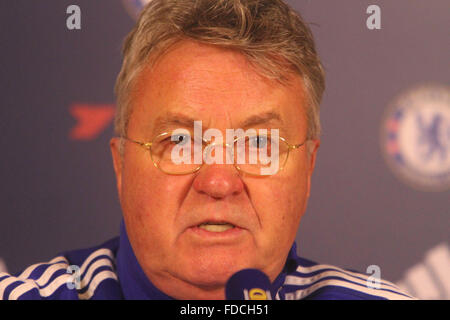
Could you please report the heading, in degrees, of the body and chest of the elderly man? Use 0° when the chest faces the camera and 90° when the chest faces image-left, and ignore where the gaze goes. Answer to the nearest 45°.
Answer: approximately 0°
